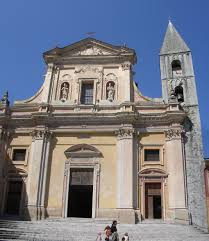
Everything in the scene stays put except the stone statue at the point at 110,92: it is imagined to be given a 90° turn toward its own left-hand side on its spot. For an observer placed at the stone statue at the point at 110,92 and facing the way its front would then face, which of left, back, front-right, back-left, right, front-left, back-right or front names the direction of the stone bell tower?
front

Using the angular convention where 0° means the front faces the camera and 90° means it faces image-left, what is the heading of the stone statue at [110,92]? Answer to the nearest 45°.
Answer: approximately 0°

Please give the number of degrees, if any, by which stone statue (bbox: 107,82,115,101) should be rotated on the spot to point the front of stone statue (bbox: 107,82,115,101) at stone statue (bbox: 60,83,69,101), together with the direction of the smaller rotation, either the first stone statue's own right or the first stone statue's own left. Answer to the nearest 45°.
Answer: approximately 90° to the first stone statue's own right

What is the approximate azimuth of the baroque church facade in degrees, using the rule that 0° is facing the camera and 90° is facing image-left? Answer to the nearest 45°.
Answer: approximately 0°
